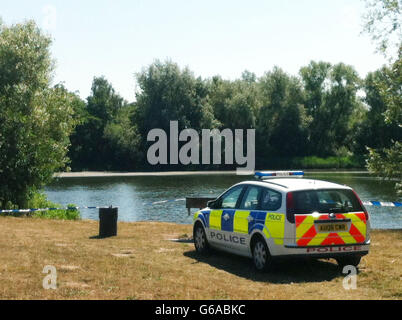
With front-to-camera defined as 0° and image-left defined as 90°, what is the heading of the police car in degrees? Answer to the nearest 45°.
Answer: approximately 135°

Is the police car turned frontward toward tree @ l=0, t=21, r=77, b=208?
yes

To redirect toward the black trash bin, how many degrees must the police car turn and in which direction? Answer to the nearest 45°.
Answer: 0° — it already faces it
